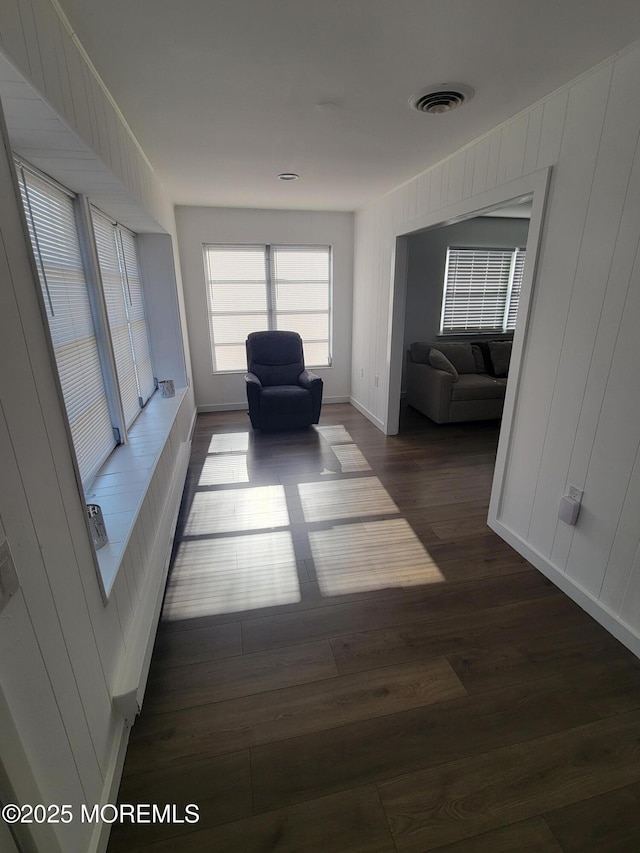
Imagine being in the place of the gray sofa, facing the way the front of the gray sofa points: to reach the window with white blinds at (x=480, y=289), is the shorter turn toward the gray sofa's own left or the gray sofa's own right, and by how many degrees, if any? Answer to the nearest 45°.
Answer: approximately 135° to the gray sofa's own left

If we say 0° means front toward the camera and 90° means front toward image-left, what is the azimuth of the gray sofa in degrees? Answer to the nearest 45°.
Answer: approximately 315°

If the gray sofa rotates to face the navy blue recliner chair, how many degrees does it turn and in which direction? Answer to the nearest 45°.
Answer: approximately 90° to its right

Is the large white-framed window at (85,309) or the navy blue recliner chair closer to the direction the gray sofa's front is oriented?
the large white-framed window

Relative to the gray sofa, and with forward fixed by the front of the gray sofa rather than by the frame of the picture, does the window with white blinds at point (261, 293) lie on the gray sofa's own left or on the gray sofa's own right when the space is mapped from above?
on the gray sofa's own right

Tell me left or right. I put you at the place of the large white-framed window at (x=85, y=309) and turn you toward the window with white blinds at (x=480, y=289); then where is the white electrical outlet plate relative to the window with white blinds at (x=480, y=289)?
right

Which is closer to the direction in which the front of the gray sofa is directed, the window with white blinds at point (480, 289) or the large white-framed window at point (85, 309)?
the large white-framed window
